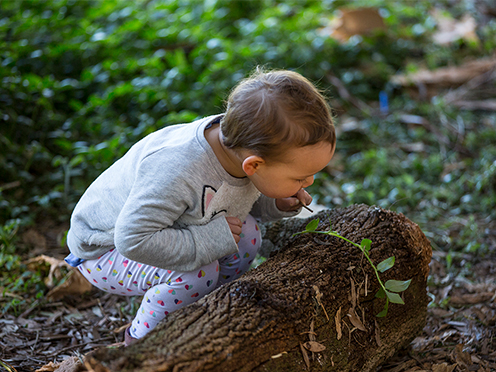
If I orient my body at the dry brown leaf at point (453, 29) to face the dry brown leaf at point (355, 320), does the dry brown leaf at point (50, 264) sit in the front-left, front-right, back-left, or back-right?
front-right

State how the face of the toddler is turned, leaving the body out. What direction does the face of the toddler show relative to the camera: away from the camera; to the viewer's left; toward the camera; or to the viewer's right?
to the viewer's right

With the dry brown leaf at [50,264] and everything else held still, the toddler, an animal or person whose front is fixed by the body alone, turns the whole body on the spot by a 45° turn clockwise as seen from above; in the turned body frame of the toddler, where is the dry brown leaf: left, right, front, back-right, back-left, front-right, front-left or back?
back-right

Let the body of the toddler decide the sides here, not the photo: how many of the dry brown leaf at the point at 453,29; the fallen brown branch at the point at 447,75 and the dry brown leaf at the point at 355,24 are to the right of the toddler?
0

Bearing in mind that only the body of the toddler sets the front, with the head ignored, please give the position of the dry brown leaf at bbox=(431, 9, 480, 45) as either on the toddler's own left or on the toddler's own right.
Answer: on the toddler's own left

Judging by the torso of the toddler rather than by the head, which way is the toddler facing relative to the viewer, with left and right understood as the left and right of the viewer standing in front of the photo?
facing the viewer and to the right of the viewer

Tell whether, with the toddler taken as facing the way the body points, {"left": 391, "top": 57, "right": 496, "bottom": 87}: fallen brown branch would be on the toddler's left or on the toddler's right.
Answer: on the toddler's left

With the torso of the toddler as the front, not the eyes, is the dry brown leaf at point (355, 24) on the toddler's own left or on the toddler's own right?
on the toddler's own left
